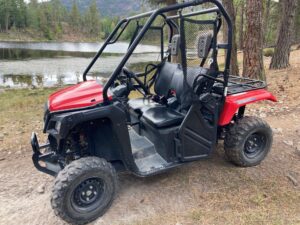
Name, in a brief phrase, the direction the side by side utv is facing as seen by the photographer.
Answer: facing the viewer and to the left of the viewer
